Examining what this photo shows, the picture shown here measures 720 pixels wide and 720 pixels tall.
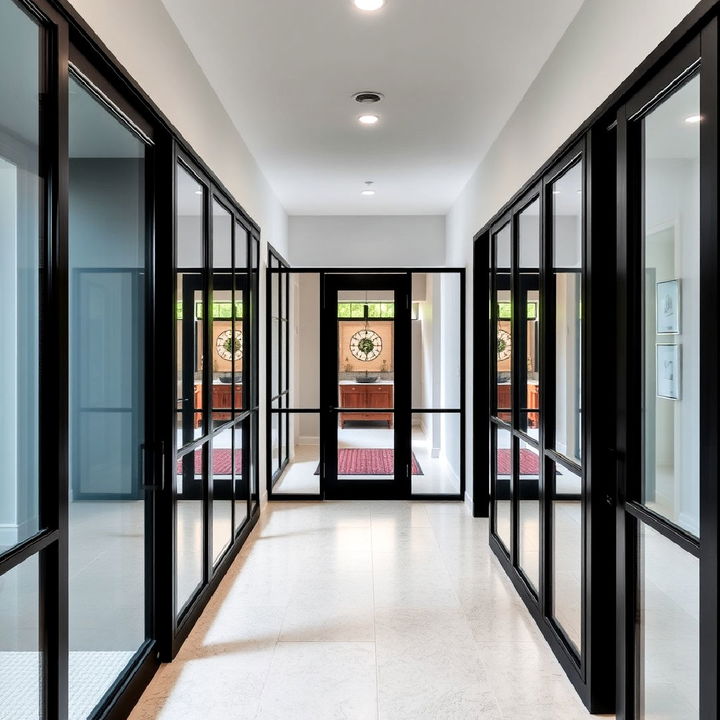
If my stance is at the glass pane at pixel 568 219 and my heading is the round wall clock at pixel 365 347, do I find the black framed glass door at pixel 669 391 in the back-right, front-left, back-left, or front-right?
back-left

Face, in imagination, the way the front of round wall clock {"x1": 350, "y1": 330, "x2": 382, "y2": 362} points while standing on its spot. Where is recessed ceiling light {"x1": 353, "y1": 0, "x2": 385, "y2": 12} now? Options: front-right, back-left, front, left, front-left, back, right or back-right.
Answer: front

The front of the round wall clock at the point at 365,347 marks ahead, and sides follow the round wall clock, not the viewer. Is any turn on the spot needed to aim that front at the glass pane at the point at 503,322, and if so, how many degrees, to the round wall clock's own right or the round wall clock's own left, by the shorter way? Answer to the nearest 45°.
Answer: approximately 45° to the round wall clock's own left

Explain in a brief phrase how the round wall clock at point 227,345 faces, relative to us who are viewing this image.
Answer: facing the viewer

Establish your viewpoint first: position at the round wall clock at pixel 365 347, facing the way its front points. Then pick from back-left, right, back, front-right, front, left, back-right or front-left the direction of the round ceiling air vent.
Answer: front

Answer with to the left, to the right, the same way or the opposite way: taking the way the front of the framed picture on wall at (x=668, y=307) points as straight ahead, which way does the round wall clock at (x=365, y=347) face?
to the left

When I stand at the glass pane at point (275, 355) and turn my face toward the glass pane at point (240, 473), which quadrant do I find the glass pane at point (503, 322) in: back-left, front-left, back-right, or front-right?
front-left

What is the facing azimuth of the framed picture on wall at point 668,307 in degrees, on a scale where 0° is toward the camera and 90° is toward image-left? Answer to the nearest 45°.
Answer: approximately 45°
